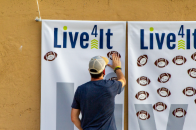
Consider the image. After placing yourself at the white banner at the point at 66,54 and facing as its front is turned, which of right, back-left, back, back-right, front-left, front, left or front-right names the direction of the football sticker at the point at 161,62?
left

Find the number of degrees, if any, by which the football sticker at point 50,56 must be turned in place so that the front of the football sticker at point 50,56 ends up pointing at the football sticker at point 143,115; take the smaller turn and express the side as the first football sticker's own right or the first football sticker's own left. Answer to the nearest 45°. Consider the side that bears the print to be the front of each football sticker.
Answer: approximately 90° to the first football sticker's own left

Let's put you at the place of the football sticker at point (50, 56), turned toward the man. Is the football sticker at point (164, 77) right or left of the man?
left

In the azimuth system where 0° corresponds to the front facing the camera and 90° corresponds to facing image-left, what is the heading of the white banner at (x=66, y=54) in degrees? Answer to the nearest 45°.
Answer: approximately 0°

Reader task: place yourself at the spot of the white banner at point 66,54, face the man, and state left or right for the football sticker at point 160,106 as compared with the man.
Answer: left
